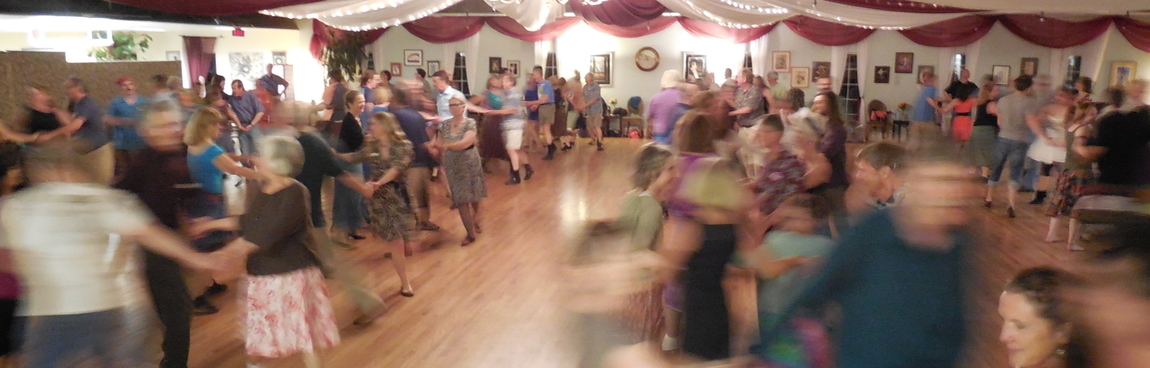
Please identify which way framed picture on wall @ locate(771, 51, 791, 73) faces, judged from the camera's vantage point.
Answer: facing the viewer

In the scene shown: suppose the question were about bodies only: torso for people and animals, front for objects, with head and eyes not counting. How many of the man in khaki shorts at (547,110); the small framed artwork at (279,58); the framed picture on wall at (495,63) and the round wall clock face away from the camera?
0

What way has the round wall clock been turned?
toward the camera

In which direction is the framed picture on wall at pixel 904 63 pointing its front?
toward the camera

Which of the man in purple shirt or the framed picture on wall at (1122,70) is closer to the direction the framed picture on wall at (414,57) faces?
the man in purple shirt

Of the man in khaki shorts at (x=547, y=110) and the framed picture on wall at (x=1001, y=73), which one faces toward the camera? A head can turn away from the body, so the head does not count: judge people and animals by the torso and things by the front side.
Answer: the framed picture on wall

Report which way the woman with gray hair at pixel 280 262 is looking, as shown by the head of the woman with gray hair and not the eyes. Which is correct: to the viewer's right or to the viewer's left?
to the viewer's left

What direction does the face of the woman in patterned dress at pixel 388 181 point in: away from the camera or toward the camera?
toward the camera

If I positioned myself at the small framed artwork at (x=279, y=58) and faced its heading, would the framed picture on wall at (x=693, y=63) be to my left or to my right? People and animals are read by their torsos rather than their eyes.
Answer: on my left

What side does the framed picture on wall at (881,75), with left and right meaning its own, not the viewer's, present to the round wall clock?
right

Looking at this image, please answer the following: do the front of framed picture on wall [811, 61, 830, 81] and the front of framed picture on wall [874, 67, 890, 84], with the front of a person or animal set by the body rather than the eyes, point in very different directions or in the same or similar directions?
same or similar directions
